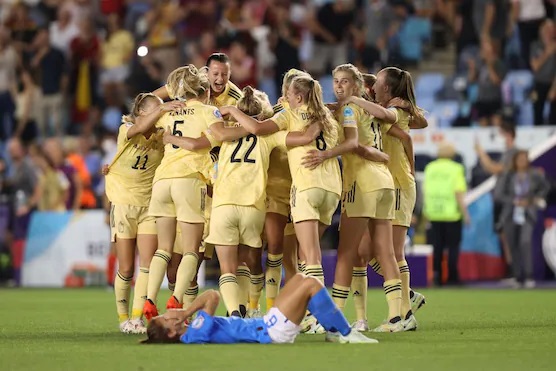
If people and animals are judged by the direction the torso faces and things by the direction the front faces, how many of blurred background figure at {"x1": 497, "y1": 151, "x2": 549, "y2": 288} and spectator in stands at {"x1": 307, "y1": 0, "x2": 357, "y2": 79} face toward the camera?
2

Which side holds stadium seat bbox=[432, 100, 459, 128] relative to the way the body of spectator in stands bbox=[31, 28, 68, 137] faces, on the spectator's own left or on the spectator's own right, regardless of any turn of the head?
on the spectator's own left

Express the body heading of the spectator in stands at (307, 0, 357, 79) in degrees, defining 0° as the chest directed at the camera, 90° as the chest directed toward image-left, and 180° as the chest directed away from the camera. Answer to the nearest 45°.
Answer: approximately 0°

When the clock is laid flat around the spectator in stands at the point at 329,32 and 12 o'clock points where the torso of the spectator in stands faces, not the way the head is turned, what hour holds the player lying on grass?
The player lying on grass is roughly at 12 o'clock from the spectator in stands.

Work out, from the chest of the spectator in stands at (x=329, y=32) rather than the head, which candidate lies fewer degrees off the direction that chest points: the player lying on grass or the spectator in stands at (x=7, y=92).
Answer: the player lying on grass

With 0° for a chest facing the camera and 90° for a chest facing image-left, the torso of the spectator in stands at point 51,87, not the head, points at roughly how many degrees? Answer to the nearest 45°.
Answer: approximately 45°

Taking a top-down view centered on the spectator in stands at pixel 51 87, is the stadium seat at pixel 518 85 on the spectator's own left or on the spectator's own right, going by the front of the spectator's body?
on the spectator's own left

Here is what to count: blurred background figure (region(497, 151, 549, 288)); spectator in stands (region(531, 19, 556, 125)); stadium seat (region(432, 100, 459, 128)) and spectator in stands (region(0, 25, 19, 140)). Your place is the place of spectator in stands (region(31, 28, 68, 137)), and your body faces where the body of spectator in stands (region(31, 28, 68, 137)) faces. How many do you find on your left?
3
